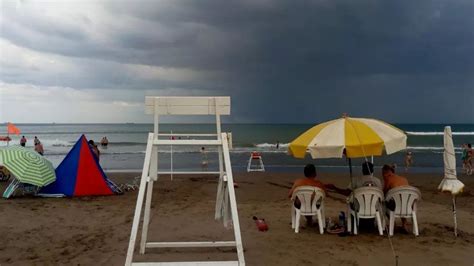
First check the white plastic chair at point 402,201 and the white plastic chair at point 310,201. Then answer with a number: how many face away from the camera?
2

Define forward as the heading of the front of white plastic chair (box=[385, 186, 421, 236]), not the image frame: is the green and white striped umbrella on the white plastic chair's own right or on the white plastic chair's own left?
on the white plastic chair's own left

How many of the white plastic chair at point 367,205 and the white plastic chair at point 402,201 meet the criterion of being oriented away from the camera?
2

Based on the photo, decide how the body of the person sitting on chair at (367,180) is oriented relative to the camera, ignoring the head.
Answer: away from the camera

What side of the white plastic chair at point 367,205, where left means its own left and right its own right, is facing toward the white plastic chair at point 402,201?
right

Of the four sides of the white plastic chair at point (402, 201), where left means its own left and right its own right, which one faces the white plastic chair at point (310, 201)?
left

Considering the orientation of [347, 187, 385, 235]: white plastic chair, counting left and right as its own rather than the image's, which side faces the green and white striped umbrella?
left

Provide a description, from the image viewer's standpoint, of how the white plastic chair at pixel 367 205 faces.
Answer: facing away from the viewer

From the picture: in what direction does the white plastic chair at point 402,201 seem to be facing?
away from the camera

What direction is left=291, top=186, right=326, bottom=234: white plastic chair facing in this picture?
away from the camera
